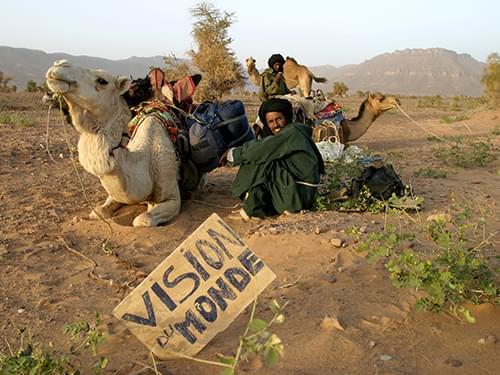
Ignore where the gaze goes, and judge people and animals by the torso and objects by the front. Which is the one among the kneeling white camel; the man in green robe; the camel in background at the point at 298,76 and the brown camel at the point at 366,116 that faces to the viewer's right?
the brown camel

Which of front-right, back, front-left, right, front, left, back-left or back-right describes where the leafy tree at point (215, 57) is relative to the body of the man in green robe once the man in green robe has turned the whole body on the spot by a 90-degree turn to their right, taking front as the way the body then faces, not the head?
front

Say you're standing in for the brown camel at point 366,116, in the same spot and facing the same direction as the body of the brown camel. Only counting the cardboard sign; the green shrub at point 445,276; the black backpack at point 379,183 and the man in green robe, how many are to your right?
4

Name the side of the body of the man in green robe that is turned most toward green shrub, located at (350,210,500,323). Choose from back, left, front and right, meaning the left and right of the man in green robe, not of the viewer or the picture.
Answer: left

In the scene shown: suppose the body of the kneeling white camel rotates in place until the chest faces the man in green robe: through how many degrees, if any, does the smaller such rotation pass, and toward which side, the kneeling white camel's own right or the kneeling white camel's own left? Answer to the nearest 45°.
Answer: approximately 135° to the kneeling white camel's own left

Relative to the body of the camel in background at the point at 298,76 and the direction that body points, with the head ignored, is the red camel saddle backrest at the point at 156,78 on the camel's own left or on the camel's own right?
on the camel's own left

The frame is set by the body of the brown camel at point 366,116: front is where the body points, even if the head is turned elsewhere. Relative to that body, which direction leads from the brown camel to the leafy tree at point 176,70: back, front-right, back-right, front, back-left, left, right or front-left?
back-left

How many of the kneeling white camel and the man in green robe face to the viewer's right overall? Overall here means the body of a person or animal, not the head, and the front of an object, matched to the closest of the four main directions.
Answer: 0

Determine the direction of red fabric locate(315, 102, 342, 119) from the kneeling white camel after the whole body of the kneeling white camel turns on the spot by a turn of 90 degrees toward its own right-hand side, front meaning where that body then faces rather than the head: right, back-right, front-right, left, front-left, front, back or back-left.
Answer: right

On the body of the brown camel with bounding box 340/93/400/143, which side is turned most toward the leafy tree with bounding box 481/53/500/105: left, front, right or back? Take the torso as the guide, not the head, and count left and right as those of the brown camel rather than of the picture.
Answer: left

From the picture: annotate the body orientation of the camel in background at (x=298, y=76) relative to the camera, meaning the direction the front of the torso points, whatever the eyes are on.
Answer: to the viewer's left

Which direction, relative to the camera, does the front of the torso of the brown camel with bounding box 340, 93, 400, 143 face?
to the viewer's right
